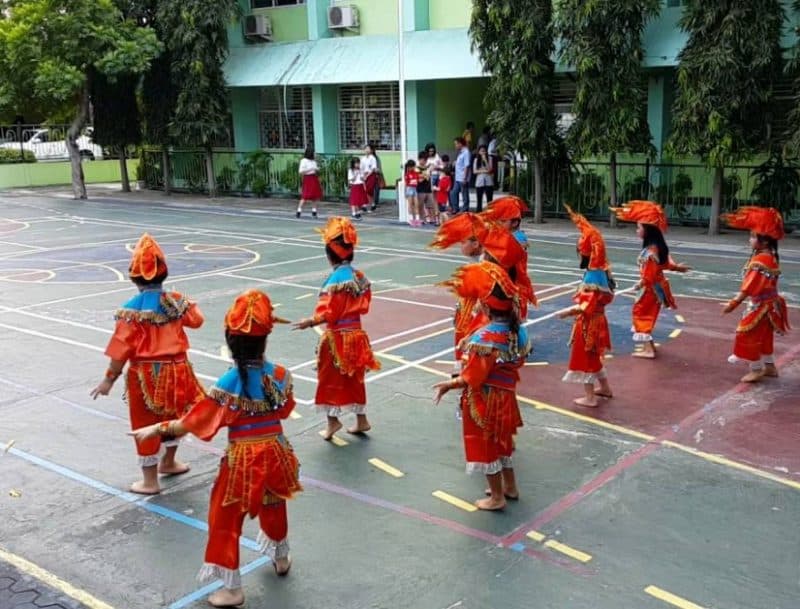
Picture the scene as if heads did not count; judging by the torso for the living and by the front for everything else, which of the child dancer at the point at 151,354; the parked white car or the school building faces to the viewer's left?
the parked white car

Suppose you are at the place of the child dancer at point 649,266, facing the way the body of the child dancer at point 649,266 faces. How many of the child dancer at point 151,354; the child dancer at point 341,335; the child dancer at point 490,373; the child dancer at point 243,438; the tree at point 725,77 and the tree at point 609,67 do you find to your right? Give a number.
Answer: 2

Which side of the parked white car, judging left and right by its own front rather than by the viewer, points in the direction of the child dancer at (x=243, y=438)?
left

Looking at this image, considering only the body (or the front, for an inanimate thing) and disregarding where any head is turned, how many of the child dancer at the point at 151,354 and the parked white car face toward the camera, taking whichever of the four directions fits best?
0

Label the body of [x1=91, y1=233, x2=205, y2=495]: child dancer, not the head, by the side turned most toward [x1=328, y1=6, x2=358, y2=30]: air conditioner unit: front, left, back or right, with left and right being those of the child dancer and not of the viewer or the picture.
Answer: front

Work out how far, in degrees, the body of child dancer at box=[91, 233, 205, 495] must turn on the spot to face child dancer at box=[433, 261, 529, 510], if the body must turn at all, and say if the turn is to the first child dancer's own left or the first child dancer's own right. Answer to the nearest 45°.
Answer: approximately 135° to the first child dancer's own right

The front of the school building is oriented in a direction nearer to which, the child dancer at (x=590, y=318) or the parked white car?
the child dancer

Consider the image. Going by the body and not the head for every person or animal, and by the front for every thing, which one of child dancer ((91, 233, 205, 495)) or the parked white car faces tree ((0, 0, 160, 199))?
the child dancer

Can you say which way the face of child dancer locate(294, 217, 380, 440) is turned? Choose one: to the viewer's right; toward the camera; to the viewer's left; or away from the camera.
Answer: away from the camera

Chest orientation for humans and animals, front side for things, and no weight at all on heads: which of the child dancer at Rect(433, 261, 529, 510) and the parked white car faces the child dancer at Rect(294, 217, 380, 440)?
the child dancer at Rect(433, 261, 529, 510)

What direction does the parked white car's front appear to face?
to the viewer's left

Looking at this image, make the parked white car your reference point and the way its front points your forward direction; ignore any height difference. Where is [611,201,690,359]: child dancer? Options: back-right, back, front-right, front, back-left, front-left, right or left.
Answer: left

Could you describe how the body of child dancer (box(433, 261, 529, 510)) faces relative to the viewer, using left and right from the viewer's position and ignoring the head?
facing away from the viewer and to the left of the viewer

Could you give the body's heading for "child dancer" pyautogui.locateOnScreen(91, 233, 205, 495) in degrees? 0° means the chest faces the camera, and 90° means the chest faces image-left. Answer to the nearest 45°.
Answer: approximately 180°
